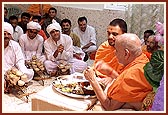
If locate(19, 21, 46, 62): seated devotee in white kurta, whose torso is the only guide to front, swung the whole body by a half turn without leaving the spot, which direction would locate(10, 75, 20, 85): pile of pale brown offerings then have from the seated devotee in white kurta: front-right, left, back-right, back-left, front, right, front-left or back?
back

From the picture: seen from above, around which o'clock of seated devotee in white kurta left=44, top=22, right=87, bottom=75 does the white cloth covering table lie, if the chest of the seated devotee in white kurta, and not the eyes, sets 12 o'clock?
The white cloth covering table is roughly at 12 o'clock from the seated devotee in white kurta.

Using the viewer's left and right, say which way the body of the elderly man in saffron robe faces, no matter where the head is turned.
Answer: facing away from the viewer and to the left of the viewer

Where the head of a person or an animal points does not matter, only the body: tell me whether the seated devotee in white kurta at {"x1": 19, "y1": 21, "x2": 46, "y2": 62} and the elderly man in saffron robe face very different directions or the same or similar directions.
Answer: very different directions

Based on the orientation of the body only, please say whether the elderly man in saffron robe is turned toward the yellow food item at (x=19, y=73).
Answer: yes

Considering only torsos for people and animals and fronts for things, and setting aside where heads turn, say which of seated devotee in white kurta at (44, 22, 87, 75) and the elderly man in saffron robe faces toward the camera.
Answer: the seated devotee in white kurta

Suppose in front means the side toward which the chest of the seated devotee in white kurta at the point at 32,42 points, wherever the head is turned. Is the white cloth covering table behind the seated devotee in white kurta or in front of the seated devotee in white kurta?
in front

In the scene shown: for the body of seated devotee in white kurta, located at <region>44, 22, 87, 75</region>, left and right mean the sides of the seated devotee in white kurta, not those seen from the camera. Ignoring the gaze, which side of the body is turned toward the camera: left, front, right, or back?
front

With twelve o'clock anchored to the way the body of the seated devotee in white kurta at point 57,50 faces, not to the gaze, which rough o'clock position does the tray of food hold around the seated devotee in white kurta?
The tray of food is roughly at 12 o'clock from the seated devotee in white kurta.

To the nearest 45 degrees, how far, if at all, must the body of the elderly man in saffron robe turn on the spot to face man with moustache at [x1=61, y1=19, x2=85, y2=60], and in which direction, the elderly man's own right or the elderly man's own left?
approximately 45° to the elderly man's own right

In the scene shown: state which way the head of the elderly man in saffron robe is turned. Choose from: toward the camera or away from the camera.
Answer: away from the camera

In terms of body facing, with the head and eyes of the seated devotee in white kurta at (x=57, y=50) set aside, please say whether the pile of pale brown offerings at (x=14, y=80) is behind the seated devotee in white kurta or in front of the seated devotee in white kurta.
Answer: in front

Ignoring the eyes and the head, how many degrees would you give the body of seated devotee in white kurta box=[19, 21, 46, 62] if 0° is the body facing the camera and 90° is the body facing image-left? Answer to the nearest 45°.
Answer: approximately 0°

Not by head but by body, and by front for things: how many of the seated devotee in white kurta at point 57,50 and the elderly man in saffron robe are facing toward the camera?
1

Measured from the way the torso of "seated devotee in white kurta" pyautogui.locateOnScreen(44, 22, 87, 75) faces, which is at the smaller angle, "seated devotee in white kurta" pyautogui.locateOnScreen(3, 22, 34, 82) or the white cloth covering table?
the white cloth covering table
